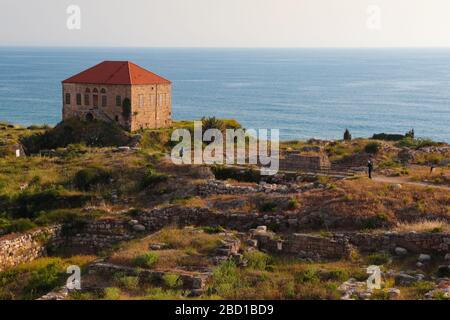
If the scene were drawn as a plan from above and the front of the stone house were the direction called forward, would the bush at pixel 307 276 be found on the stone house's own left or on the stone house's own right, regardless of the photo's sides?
on the stone house's own left

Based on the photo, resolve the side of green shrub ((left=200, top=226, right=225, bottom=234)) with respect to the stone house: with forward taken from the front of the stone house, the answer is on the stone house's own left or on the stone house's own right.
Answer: on the stone house's own left

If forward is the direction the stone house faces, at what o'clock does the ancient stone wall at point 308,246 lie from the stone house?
The ancient stone wall is roughly at 10 o'clock from the stone house.

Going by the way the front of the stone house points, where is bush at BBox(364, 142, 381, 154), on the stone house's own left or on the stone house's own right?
on the stone house's own left

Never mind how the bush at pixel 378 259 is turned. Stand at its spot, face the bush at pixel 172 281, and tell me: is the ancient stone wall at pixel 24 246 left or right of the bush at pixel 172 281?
right

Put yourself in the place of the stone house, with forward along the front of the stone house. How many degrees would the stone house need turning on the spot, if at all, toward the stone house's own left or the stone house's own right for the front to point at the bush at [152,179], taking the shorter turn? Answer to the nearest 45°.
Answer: approximately 45° to the stone house's own left

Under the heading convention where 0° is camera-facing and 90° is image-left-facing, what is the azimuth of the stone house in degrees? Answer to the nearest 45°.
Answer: approximately 45°

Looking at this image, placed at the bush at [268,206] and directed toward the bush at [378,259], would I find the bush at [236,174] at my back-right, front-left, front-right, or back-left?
back-left

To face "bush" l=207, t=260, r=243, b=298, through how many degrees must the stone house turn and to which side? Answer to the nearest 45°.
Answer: approximately 45° to its left

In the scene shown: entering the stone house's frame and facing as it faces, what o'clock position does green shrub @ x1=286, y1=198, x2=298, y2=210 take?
The green shrub is roughly at 10 o'clock from the stone house.

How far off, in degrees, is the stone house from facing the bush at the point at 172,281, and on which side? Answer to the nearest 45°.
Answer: approximately 45° to its left

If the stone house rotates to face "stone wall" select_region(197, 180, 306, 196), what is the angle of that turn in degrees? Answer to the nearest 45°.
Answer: approximately 45° to its left

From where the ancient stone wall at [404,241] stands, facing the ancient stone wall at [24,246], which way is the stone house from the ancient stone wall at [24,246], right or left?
right

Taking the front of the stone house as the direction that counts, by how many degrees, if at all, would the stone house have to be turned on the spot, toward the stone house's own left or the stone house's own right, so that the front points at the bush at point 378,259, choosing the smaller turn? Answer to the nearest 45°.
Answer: approximately 45° to the stone house's own left
